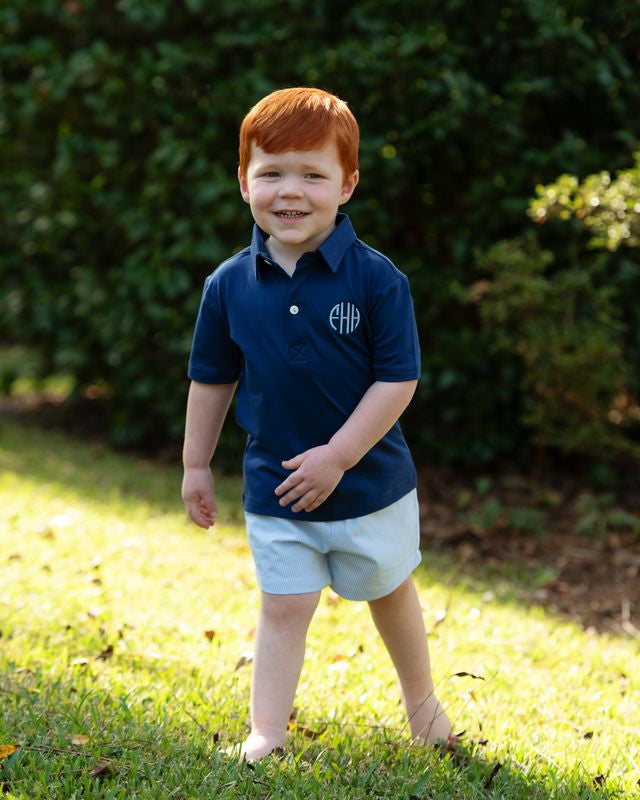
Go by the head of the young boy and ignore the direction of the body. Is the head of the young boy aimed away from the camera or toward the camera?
toward the camera

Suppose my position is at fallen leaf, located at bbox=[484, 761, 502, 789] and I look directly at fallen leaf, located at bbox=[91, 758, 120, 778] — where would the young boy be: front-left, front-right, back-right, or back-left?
front-right

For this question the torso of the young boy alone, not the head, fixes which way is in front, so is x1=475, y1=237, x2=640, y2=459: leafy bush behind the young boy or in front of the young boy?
behind

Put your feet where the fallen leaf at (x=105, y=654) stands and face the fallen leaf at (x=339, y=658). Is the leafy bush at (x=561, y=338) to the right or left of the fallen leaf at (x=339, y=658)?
left

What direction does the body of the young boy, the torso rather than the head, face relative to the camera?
toward the camera
